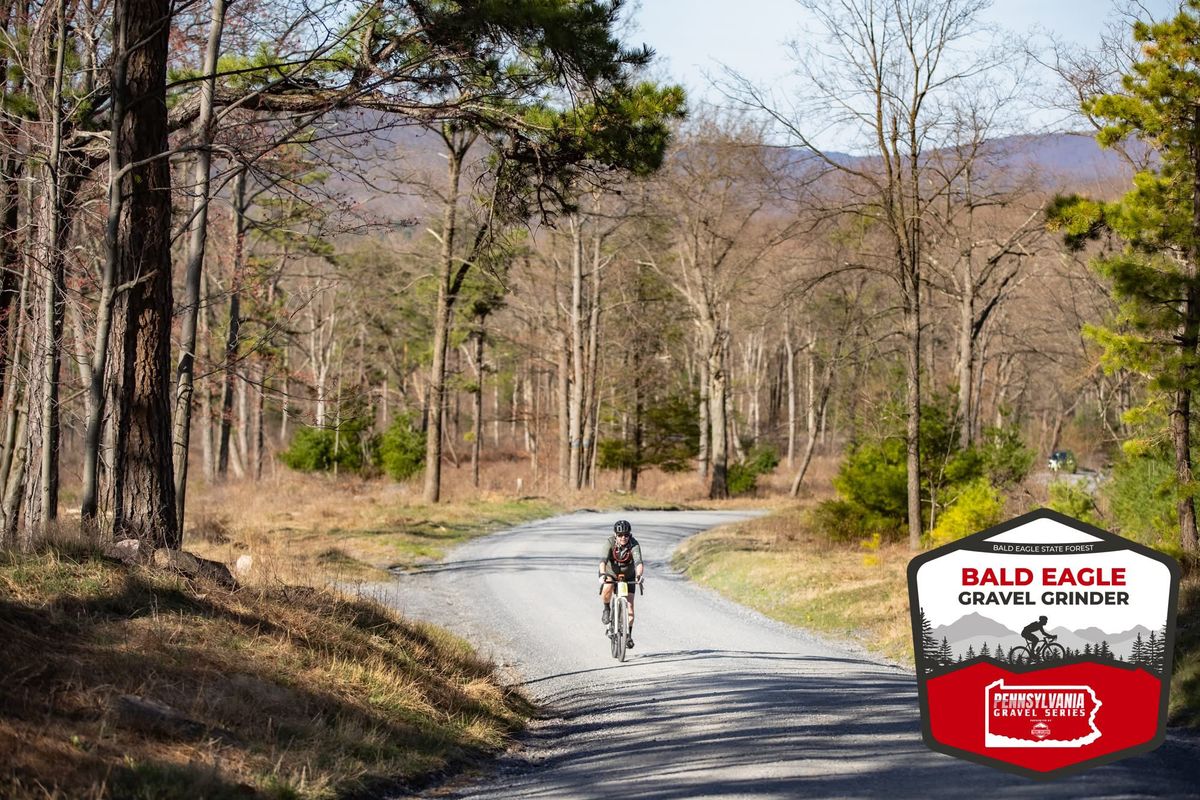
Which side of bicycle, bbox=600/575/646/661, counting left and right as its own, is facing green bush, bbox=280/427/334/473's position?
back

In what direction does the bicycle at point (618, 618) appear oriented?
toward the camera

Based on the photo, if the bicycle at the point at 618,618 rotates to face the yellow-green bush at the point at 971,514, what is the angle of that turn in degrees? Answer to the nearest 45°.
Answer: approximately 135° to its left

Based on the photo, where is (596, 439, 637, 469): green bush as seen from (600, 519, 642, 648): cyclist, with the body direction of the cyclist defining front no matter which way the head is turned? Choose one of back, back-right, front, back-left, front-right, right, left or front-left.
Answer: back

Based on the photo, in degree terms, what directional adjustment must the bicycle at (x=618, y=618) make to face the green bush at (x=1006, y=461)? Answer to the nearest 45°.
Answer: approximately 135° to its left

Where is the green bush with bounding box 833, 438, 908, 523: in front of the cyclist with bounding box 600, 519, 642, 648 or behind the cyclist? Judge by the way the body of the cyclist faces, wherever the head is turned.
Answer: behind

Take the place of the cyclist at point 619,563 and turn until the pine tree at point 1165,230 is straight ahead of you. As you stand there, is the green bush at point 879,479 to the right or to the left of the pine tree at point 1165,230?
left

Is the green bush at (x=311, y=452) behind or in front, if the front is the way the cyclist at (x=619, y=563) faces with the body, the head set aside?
behind

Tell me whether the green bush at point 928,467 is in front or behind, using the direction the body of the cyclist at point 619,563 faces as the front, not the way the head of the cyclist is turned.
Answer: behind
